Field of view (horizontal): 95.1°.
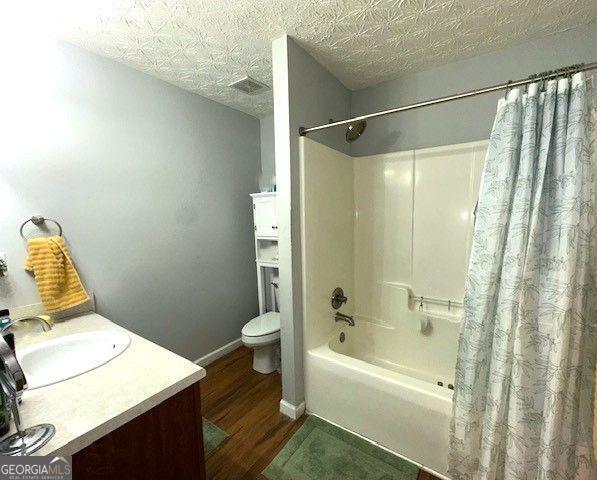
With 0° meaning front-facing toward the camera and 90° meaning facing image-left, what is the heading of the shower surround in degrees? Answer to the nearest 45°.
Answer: approximately 45°

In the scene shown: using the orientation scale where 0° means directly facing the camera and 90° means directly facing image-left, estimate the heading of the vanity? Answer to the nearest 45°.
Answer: approximately 315°

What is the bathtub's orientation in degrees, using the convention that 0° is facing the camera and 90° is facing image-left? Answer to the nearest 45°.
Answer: approximately 45°

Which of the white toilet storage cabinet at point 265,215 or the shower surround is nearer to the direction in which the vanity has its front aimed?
the shower surround

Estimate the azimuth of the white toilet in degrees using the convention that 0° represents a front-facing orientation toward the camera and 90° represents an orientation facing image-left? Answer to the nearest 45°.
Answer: approximately 45°

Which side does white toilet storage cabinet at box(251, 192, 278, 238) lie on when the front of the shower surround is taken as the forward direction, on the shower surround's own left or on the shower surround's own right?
on the shower surround's own right

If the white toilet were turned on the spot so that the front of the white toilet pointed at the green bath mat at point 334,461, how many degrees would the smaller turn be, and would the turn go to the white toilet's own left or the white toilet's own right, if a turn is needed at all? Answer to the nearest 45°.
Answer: approximately 45° to the white toilet's own left

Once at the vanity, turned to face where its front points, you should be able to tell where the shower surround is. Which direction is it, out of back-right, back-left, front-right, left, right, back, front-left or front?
front-left

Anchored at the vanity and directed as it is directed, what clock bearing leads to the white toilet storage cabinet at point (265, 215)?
The white toilet storage cabinet is roughly at 9 o'clock from the vanity.

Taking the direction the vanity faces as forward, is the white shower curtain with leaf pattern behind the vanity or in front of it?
in front

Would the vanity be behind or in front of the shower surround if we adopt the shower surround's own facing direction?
in front

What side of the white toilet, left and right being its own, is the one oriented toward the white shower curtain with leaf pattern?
left
